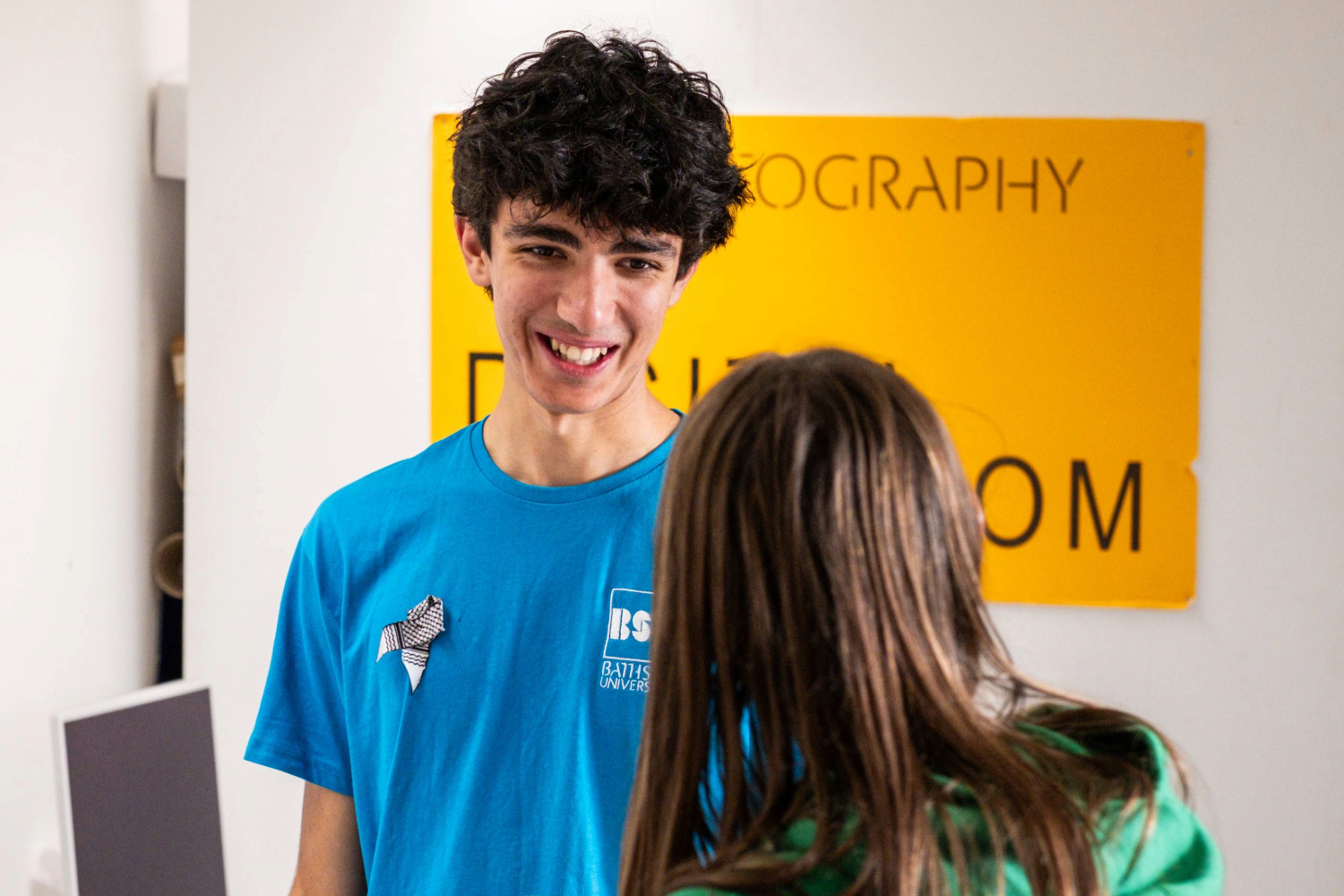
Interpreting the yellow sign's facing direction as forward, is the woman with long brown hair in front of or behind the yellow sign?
in front

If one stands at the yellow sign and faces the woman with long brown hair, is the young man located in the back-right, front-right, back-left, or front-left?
front-right

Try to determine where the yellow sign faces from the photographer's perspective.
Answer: facing the viewer

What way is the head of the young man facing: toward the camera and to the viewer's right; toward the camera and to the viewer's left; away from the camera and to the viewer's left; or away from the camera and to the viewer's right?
toward the camera and to the viewer's right

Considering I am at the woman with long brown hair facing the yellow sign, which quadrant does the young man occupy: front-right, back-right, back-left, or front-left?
front-left

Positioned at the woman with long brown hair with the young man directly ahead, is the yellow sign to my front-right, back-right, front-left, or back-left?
front-right

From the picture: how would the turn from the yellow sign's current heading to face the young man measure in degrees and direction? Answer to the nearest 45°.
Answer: approximately 45° to its right

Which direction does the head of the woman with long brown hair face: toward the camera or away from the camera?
away from the camera
